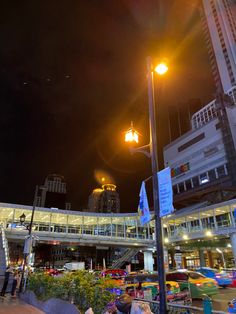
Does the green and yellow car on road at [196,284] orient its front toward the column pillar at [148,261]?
no

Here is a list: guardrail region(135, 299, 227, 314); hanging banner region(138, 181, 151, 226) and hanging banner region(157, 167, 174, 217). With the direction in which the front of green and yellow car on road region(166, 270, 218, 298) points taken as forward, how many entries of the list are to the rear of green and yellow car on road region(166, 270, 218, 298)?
0

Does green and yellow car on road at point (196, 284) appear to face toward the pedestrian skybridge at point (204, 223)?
no
